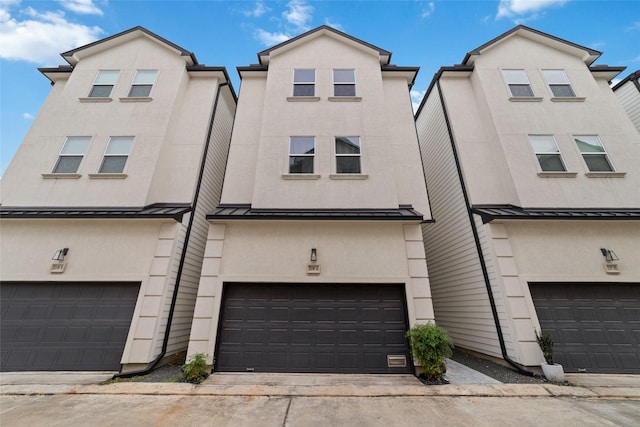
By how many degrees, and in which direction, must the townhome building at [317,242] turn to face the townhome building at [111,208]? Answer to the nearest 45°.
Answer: approximately 90° to its right

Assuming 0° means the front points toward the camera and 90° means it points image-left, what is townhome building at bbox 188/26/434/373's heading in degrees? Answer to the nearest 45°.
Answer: approximately 0°

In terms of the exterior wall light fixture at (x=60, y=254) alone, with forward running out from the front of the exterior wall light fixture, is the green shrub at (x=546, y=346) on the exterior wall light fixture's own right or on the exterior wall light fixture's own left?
on the exterior wall light fixture's own left

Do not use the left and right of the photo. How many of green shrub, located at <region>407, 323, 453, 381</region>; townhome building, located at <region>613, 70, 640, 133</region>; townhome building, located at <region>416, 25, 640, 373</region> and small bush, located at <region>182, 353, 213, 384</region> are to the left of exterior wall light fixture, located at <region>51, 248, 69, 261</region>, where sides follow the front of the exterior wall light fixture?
4

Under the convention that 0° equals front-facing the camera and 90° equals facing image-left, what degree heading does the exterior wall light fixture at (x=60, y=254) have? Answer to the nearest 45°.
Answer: approximately 45°

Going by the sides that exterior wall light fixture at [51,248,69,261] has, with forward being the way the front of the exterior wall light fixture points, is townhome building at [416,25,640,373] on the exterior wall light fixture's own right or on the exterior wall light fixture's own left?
on the exterior wall light fixture's own left

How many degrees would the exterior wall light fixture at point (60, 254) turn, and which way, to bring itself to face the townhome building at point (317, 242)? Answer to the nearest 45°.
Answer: approximately 90° to its left

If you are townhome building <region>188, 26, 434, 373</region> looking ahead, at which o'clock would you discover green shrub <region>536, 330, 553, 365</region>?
The green shrub is roughly at 9 o'clock from the townhome building.
